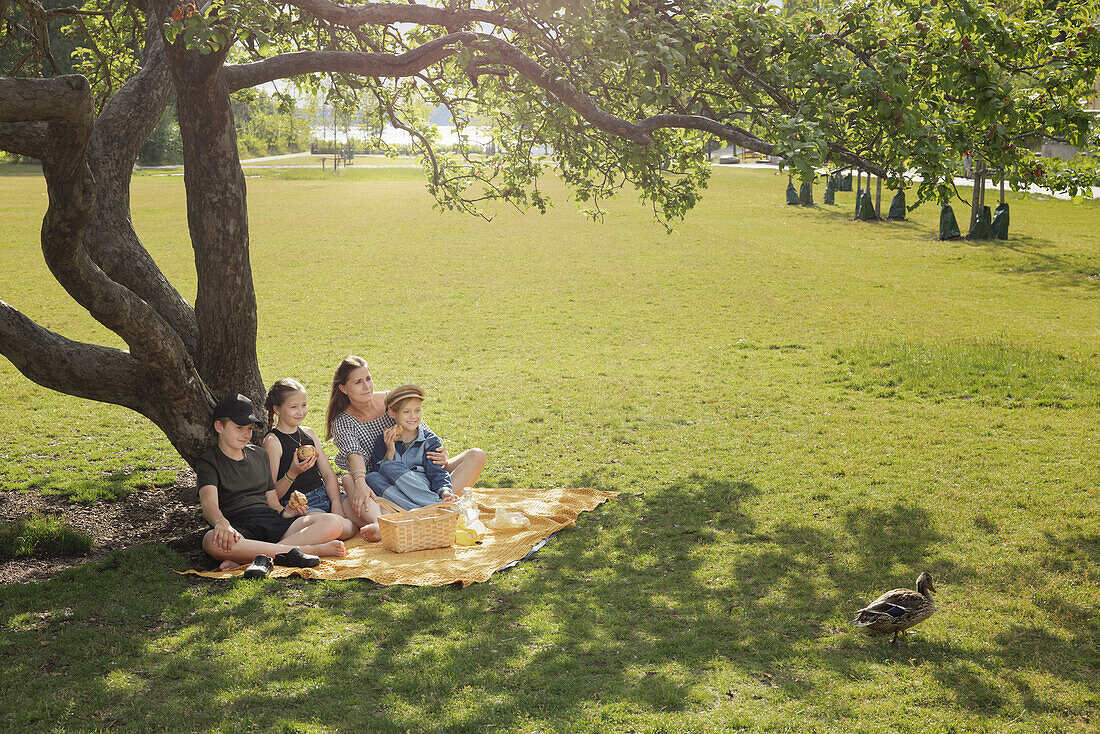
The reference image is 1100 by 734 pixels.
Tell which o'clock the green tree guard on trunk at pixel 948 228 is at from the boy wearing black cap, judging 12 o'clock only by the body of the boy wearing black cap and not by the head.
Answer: The green tree guard on trunk is roughly at 9 o'clock from the boy wearing black cap.

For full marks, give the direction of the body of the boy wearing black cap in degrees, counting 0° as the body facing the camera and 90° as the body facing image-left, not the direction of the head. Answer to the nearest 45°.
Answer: approximately 315°

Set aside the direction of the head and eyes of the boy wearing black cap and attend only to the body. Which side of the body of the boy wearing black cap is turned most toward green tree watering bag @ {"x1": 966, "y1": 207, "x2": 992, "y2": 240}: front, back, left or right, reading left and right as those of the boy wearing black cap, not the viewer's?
left

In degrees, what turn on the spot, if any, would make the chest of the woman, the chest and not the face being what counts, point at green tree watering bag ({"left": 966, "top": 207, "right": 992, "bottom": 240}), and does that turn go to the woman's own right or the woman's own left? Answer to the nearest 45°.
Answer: approximately 90° to the woman's own left

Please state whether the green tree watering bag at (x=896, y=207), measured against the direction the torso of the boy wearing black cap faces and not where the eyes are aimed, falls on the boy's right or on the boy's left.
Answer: on the boy's left

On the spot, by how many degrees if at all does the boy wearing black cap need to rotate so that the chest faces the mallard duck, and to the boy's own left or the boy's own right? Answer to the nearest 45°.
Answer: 0° — they already face it

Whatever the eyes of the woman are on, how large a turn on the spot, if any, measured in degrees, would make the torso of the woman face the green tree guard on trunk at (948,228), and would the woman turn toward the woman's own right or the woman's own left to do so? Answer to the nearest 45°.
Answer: approximately 90° to the woman's own left
